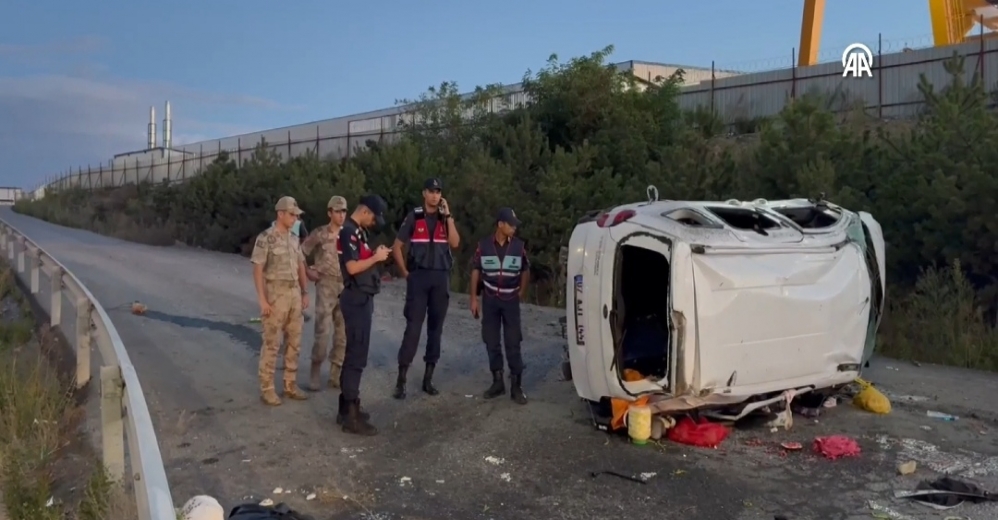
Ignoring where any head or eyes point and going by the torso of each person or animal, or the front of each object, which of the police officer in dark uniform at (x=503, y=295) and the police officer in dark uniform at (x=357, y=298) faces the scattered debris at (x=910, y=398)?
the police officer in dark uniform at (x=357, y=298)

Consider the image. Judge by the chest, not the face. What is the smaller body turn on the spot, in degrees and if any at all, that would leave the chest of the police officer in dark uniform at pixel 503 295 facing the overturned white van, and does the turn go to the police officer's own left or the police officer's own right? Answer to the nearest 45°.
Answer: approximately 45° to the police officer's own left

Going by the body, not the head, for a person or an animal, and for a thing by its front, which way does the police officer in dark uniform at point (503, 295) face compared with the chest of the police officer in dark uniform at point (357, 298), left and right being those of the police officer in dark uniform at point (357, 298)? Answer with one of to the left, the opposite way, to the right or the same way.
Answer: to the right

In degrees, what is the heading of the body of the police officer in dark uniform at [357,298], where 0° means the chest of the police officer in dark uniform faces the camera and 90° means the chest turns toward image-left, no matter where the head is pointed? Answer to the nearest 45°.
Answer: approximately 270°

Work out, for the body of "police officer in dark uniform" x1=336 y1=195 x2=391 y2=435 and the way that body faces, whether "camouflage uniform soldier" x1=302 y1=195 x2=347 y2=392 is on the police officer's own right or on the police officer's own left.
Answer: on the police officer's own left

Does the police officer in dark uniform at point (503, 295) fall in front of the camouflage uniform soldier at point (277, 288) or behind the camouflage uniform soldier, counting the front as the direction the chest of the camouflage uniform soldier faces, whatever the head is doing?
in front

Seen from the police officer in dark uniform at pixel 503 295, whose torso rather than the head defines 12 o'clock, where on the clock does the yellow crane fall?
The yellow crane is roughly at 7 o'clock from the police officer in dark uniform.

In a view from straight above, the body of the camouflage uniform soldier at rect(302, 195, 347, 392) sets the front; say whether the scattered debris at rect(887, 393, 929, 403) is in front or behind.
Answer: in front

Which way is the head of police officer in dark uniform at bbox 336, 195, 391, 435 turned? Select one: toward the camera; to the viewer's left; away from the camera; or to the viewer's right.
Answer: to the viewer's right

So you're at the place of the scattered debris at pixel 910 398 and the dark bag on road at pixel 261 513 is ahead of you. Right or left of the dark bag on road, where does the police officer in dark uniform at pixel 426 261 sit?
right

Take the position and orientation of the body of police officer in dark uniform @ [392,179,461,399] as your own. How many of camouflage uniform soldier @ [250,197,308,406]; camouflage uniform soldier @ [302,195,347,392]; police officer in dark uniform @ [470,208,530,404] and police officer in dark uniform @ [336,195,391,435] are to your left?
1

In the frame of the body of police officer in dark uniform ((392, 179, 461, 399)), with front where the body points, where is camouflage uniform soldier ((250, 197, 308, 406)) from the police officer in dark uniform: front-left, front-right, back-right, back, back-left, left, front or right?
right

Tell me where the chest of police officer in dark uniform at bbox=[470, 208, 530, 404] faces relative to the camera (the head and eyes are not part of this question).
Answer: toward the camera

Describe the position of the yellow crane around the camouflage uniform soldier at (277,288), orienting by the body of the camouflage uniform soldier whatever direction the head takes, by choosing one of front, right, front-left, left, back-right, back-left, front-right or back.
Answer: left

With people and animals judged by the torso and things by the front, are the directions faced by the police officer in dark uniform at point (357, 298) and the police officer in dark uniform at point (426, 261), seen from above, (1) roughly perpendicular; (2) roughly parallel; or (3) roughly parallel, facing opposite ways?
roughly perpendicular
